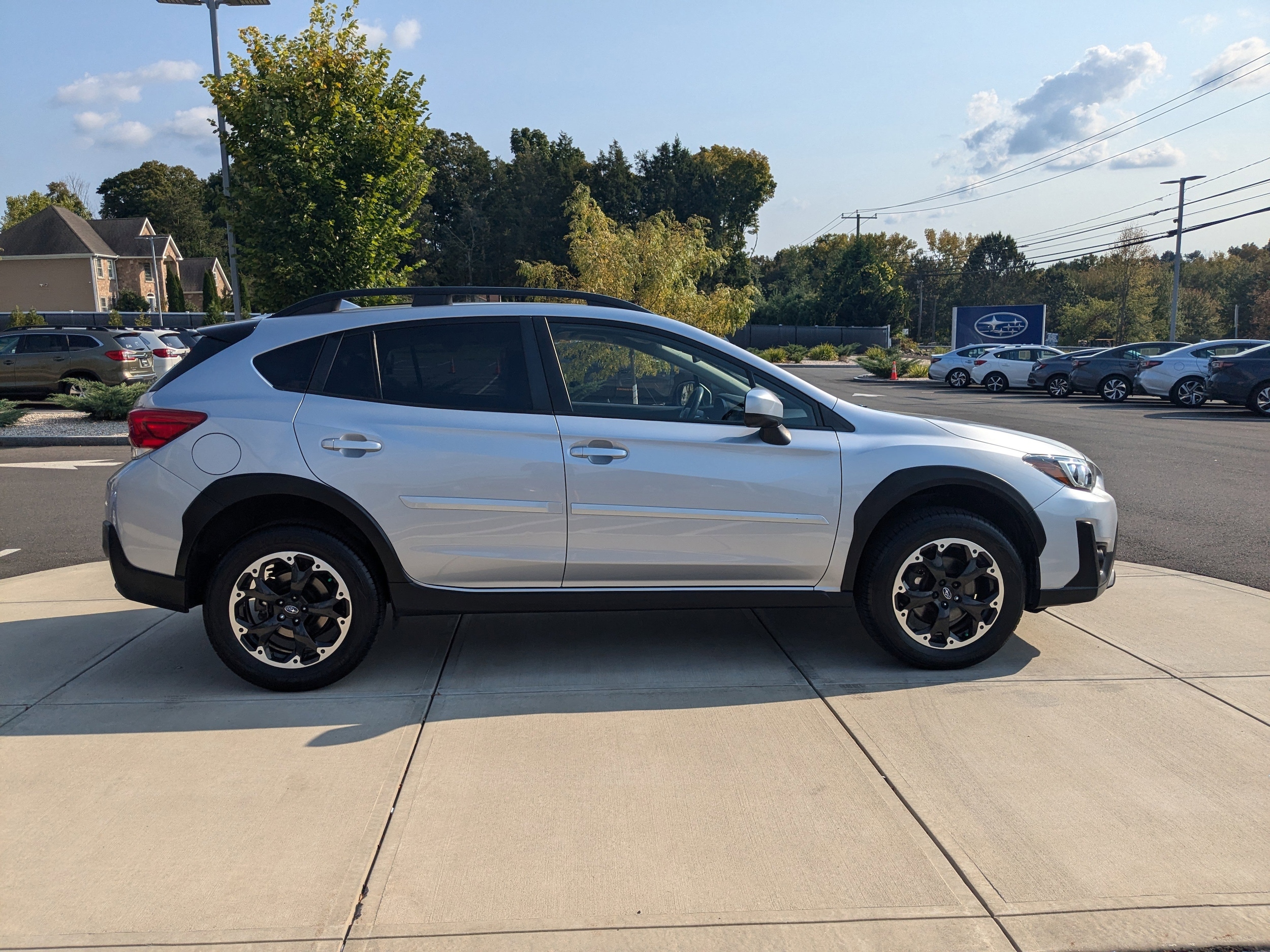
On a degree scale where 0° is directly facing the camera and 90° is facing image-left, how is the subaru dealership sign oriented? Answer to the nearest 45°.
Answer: approximately 0°

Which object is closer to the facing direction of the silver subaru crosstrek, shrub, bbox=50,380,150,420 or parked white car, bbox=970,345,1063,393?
the parked white car

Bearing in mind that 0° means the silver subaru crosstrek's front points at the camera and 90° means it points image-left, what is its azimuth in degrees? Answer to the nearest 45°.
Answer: approximately 270°

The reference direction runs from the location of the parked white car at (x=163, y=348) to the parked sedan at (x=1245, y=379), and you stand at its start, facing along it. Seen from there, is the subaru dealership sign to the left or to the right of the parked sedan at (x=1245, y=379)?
left

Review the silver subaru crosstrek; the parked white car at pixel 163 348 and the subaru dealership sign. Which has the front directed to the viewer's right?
the silver subaru crosstrek

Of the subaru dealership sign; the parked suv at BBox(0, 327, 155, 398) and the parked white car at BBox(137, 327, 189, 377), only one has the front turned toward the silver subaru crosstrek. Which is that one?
the subaru dealership sign

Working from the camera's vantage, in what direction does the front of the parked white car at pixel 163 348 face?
facing away from the viewer and to the left of the viewer

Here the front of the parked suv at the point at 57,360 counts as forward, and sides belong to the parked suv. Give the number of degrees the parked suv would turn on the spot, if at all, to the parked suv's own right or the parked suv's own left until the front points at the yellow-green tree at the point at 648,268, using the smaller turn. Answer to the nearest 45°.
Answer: approximately 135° to the parked suv's own right

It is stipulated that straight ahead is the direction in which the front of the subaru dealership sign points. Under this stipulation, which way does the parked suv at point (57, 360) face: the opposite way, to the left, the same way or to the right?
to the right

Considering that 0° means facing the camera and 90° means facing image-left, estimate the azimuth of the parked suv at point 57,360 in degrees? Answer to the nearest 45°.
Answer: approximately 135°

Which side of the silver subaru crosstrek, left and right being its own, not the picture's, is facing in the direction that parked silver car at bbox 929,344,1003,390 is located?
left
